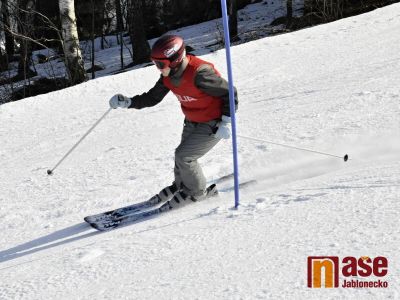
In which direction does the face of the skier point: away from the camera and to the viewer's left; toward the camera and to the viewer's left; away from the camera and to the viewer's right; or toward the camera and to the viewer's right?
toward the camera and to the viewer's left

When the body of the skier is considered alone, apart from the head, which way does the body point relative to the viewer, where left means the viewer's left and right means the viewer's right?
facing the viewer and to the left of the viewer
